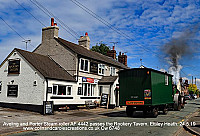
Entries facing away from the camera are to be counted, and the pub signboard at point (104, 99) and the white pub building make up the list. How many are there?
0
